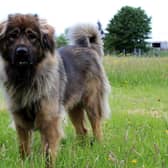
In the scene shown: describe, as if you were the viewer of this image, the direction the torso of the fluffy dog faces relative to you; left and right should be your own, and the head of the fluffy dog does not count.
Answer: facing the viewer and to the left of the viewer
